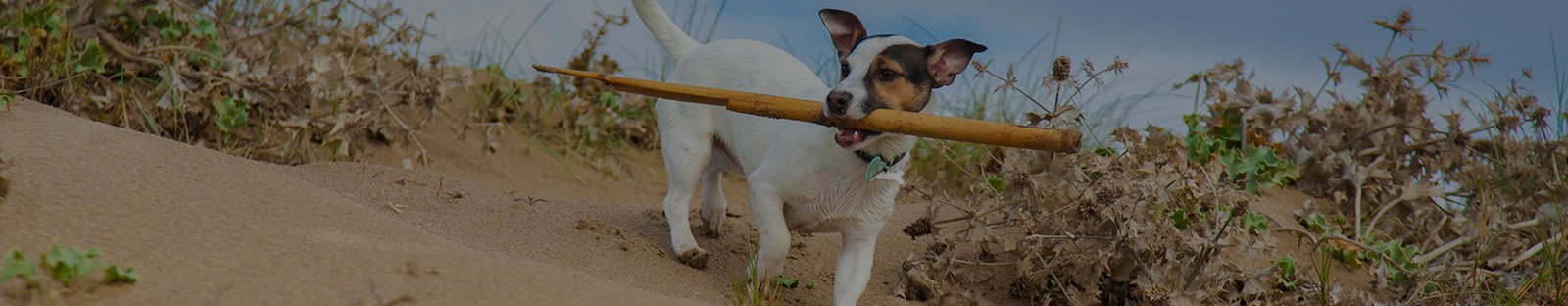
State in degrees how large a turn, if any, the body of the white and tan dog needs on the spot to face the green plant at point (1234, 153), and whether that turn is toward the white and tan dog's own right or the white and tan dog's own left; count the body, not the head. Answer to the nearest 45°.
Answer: approximately 90° to the white and tan dog's own left

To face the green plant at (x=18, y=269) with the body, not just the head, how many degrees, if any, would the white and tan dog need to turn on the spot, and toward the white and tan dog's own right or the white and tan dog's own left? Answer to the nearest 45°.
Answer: approximately 90° to the white and tan dog's own right

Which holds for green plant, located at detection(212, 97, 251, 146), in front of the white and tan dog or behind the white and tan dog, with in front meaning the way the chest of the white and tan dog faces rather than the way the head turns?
behind

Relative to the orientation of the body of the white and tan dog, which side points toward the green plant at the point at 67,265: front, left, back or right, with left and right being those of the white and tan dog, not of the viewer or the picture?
right

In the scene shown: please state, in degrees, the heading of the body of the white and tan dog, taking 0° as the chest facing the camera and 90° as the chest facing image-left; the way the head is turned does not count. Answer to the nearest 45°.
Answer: approximately 315°
